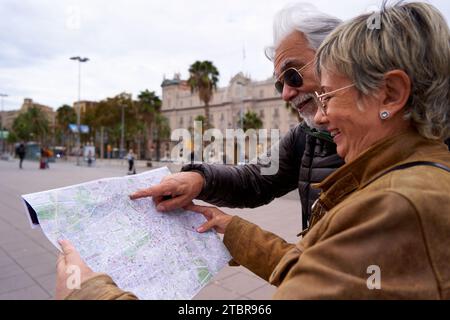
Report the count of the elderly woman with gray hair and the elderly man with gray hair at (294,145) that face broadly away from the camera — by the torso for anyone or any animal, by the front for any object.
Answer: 0

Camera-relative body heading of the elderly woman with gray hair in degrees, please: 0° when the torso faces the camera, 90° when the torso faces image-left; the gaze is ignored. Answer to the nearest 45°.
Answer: approximately 90°

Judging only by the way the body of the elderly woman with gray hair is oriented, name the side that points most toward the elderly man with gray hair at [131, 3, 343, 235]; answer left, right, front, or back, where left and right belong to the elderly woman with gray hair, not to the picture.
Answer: right

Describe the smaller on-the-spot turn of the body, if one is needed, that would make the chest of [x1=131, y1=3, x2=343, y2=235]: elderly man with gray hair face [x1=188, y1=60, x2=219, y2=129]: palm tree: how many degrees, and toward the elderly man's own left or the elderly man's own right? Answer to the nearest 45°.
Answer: approximately 135° to the elderly man's own right

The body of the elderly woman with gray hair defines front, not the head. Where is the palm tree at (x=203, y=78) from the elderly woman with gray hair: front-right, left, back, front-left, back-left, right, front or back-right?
right

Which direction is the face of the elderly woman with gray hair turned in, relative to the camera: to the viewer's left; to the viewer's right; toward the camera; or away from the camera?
to the viewer's left

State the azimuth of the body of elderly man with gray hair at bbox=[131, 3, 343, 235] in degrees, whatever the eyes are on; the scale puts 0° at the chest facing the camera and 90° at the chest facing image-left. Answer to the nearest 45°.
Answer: approximately 45°
